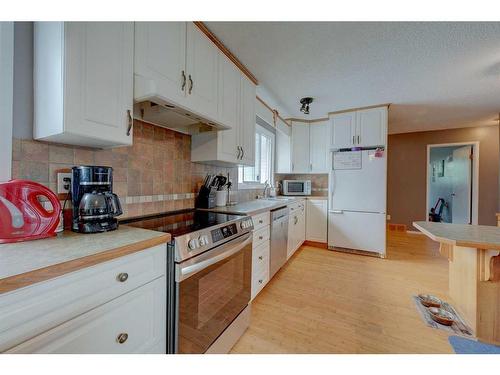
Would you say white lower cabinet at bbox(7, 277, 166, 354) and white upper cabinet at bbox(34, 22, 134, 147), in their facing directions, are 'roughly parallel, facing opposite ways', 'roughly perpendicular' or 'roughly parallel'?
roughly parallel

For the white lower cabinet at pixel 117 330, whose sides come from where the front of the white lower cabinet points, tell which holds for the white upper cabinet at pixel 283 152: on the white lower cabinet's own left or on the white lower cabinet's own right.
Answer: on the white lower cabinet's own left

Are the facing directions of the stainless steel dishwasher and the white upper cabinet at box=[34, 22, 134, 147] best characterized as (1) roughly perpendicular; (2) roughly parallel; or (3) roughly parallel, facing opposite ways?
roughly parallel

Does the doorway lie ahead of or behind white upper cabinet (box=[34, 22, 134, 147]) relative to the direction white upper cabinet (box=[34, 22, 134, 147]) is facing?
ahead

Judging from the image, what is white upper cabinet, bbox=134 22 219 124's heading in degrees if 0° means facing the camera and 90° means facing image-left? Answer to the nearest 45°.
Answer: approximately 315°

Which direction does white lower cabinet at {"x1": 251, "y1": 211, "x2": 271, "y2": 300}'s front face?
to the viewer's right

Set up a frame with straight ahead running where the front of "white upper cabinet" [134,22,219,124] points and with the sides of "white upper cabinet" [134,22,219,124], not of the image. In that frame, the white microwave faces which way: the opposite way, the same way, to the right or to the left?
to the right

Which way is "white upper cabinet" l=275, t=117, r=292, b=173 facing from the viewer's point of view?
to the viewer's right

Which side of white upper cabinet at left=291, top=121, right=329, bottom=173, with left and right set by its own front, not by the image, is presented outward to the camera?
front

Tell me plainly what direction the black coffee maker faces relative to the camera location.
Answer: facing the viewer and to the right of the viewer

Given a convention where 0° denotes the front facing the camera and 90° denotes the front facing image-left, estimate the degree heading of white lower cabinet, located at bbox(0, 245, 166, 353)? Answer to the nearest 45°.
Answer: approximately 315°
